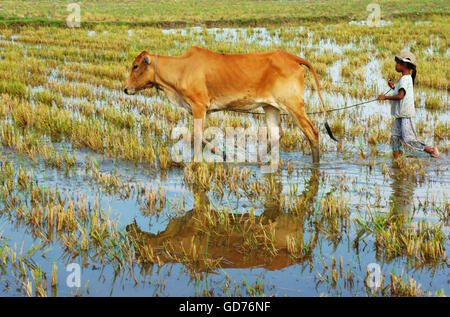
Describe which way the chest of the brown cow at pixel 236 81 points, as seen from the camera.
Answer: to the viewer's left
